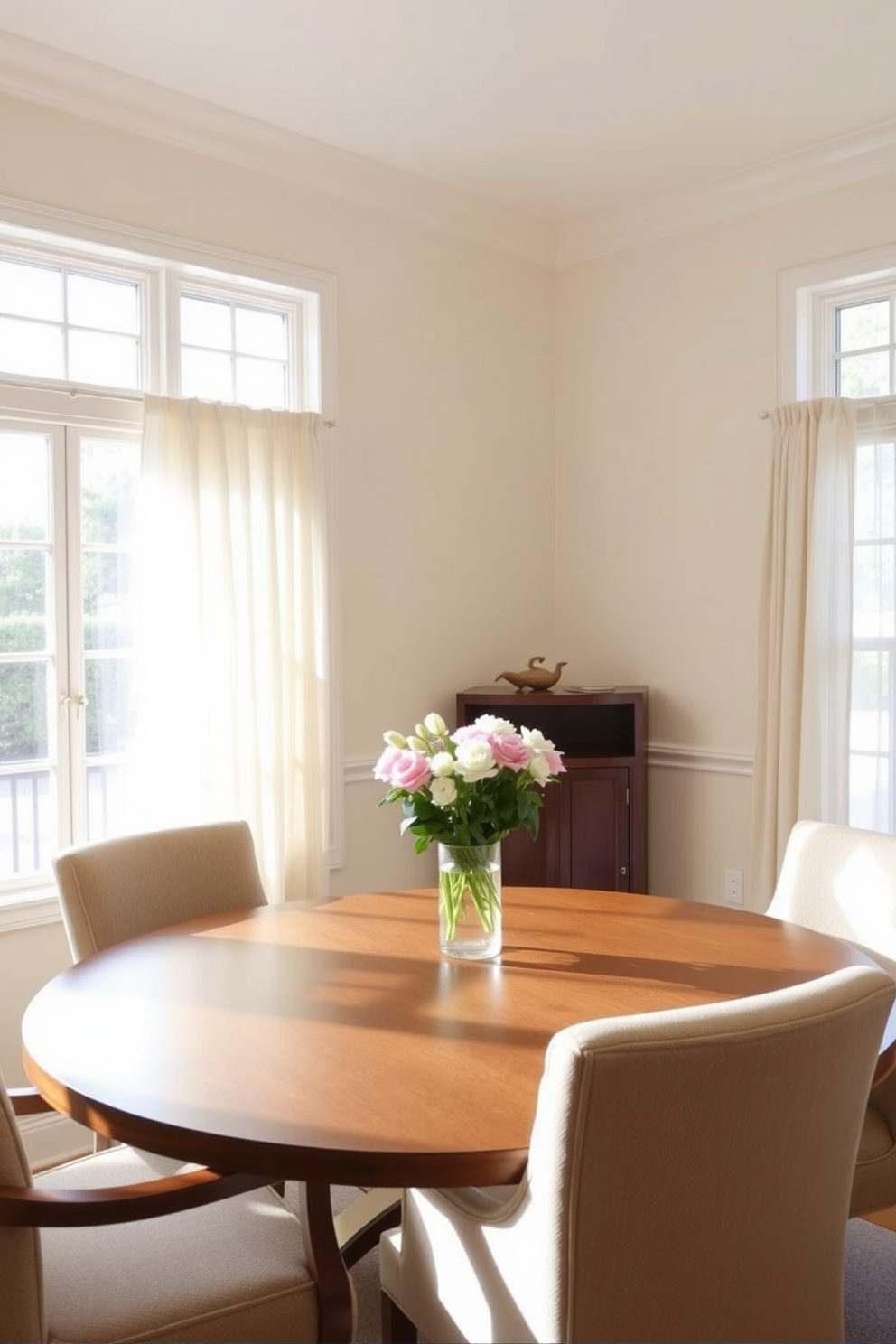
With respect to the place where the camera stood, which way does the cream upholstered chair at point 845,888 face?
facing the viewer and to the left of the viewer

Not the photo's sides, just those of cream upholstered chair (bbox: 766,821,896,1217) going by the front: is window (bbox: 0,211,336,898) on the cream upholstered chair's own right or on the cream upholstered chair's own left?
on the cream upholstered chair's own right

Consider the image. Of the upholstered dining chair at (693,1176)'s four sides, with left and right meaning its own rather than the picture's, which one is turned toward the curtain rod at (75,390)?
front

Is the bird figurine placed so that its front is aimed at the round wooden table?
no

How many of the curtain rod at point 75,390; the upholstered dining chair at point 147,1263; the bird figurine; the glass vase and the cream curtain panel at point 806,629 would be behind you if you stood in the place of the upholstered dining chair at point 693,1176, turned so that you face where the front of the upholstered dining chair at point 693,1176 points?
0

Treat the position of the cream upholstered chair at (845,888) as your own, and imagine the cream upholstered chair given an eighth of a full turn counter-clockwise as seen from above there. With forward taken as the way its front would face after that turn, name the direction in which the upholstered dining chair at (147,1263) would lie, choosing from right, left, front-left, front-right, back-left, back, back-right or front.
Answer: front-right

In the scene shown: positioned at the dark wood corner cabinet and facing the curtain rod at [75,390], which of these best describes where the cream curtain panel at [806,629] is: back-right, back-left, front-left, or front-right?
back-left

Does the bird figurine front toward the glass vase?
no

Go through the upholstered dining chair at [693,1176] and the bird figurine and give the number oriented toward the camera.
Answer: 0

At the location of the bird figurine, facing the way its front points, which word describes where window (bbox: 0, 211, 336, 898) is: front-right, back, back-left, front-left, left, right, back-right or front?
back-right

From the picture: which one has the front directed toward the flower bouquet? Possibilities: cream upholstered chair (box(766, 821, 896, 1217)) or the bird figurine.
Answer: the cream upholstered chair

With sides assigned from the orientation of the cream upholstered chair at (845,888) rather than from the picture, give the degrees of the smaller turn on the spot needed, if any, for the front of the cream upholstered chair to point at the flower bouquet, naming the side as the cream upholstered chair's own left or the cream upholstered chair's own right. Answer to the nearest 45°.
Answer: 0° — it already faces it

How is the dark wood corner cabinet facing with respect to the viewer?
toward the camera

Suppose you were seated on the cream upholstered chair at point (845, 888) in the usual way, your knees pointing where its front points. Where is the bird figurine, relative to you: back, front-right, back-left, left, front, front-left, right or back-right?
right

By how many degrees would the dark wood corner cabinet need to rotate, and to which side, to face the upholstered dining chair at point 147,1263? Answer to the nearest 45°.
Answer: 0° — it already faces it

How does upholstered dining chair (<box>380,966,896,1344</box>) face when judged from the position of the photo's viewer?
facing away from the viewer and to the left of the viewer

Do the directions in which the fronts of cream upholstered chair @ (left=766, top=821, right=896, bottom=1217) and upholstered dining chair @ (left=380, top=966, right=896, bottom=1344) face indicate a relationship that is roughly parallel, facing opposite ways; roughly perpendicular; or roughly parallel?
roughly perpendicular
